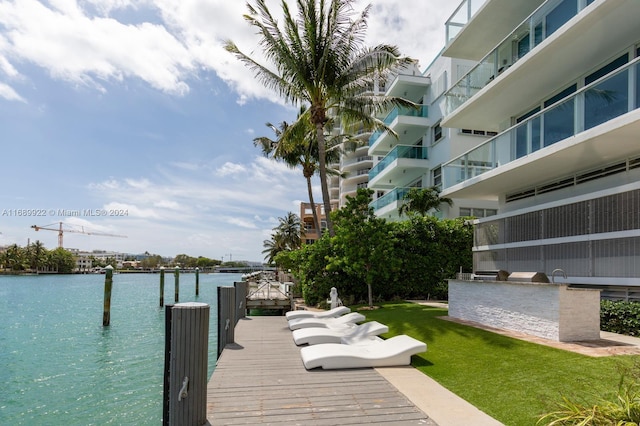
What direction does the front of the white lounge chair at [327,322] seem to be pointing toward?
to the viewer's left

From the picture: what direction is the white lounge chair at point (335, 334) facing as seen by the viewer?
to the viewer's left

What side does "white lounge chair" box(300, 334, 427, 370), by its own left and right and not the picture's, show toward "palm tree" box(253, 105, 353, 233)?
right

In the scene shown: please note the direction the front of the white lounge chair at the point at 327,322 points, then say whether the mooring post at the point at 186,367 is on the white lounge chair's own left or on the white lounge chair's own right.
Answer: on the white lounge chair's own left

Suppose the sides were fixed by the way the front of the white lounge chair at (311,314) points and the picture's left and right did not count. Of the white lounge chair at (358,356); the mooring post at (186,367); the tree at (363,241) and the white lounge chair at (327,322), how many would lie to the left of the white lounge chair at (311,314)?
3

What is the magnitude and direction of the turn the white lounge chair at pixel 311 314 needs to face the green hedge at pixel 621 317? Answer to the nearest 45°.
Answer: approximately 135° to its left

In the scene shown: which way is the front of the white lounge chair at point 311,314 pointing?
to the viewer's left

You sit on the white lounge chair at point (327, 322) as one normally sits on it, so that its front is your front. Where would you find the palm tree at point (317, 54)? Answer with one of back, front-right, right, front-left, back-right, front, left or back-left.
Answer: right

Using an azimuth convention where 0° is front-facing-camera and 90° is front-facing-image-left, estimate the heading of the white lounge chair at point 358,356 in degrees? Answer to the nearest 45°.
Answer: approximately 90°

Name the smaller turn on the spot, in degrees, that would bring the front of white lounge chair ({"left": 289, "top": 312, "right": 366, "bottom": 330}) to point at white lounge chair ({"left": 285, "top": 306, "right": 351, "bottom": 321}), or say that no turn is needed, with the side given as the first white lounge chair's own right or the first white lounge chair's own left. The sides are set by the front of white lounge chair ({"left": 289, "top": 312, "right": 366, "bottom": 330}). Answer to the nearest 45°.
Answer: approximately 90° to the first white lounge chair's own right
